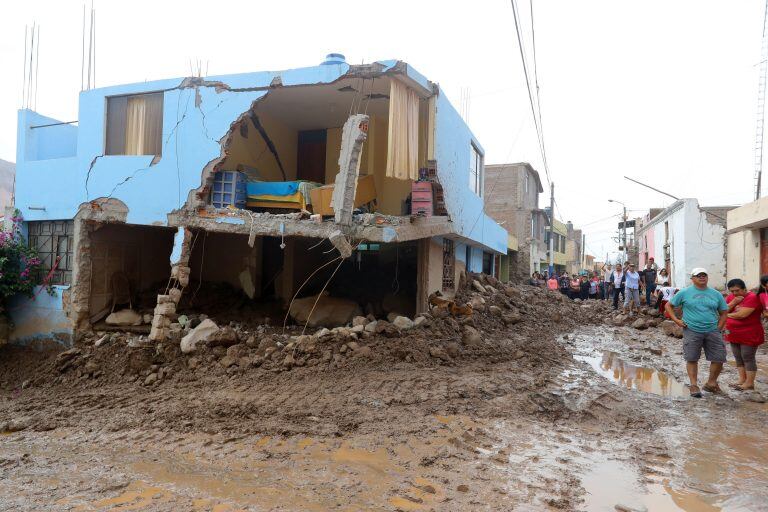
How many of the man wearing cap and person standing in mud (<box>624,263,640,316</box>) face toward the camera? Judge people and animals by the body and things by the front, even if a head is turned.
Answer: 2

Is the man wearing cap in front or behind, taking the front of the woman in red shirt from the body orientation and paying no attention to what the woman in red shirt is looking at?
in front

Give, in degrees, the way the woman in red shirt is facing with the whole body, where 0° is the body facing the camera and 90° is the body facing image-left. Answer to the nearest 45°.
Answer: approximately 45°

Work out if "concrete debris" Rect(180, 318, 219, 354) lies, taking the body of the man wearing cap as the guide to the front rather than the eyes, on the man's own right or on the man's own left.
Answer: on the man's own right

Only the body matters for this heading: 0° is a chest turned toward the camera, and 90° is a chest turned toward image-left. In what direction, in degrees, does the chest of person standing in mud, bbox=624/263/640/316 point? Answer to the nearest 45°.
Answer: approximately 0°

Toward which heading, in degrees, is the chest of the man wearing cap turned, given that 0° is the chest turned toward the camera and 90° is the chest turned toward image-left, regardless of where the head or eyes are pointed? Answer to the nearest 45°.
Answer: approximately 0°

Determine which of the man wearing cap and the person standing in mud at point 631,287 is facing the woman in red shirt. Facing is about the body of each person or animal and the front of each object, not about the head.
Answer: the person standing in mud

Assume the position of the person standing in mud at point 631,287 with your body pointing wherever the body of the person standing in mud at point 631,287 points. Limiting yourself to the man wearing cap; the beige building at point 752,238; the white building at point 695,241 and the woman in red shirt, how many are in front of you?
2

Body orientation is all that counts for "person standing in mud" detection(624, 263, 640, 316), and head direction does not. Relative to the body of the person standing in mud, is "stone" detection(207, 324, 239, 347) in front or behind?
in front

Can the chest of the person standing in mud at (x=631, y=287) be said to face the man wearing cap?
yes

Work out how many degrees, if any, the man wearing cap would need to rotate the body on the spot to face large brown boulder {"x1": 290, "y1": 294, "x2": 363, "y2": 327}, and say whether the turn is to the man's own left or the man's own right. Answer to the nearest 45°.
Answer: approximately 90° to the man's own right
